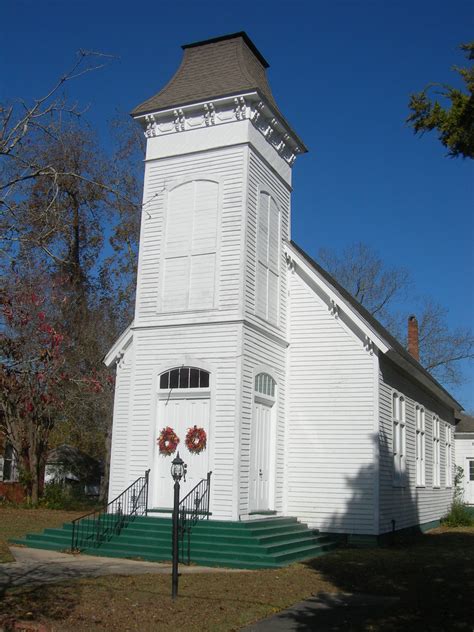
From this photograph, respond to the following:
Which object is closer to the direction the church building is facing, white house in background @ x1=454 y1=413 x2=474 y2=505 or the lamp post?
the lamp post

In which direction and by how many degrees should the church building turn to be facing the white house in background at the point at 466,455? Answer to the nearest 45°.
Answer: approximately 180°

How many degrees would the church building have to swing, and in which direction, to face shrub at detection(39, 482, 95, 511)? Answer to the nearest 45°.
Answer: approximately 90° to its right

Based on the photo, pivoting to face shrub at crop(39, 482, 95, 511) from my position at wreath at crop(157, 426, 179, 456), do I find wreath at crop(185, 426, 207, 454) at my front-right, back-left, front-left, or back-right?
back-right

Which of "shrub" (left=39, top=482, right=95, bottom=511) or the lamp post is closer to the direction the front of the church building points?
the lamp post

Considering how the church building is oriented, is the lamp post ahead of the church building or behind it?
ahead

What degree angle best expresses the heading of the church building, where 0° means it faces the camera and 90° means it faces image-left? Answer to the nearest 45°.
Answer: approximately 45°
